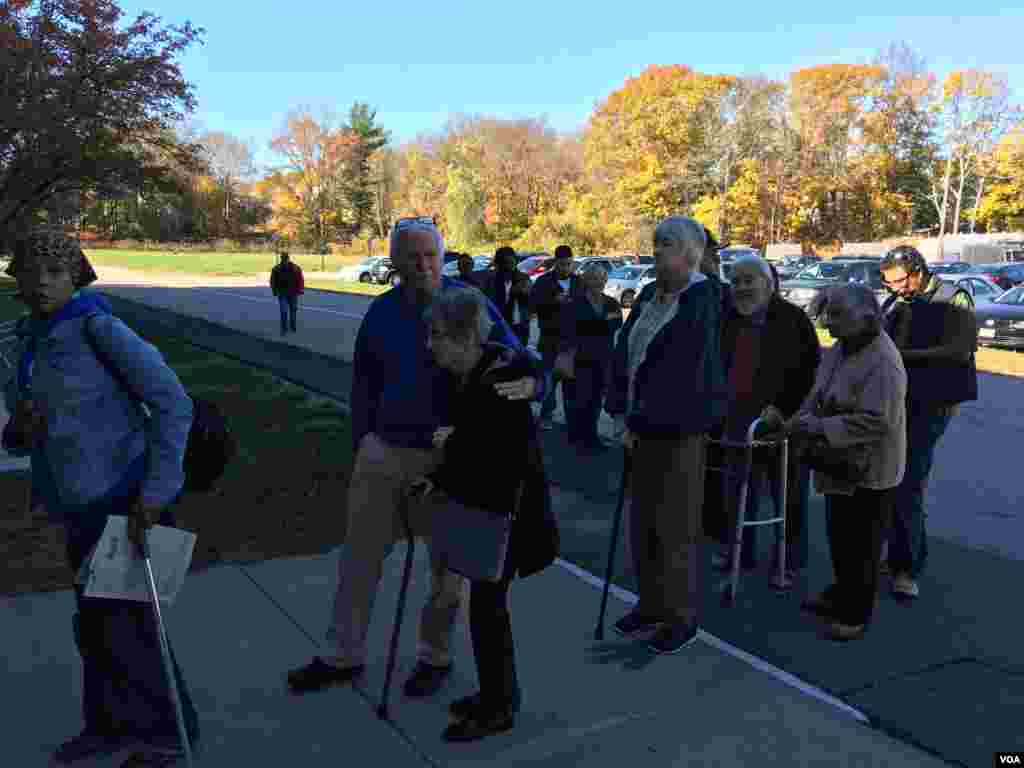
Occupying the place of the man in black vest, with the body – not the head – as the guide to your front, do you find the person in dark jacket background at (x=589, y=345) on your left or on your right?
on your right

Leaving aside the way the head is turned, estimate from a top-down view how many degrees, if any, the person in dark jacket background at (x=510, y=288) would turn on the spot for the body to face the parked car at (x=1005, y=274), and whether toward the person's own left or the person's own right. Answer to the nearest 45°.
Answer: approximately 135° to the person's own left

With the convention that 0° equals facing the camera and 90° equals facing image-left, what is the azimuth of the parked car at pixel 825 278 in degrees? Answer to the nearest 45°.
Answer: approximately 45°

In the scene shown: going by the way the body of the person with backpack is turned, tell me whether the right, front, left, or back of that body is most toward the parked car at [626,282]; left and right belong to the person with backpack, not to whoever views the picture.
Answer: back

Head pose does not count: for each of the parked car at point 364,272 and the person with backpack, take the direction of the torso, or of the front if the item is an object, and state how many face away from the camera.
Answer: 0

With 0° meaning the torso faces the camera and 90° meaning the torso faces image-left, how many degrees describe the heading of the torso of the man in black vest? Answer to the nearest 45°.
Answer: approximately 45°

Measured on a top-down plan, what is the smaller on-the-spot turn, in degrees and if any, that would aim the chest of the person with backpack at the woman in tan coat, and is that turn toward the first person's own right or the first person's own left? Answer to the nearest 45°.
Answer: approximately 135° to the first person's own left

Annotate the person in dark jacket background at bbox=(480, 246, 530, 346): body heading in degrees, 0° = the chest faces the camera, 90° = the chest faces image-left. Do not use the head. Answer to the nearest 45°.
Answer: approximately 0°

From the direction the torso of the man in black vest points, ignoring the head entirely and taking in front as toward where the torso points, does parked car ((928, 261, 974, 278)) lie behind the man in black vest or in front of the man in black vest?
behind

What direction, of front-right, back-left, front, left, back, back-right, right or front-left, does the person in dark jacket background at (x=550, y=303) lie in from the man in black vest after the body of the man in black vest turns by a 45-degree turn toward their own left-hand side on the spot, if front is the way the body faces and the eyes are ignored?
back-right

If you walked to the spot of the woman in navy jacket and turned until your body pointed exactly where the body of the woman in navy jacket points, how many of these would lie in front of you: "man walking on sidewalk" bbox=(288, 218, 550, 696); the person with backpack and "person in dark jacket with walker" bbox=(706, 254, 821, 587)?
2

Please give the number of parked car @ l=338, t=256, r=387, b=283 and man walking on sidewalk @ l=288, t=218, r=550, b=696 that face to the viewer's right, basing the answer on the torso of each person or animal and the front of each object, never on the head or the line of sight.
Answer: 0

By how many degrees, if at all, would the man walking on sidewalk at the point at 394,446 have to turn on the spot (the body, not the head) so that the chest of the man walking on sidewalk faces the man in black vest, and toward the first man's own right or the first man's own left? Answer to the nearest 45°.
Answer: approximately 135° to the first man's own left

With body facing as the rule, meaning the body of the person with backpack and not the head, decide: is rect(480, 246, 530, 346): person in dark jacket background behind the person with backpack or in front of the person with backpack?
behind

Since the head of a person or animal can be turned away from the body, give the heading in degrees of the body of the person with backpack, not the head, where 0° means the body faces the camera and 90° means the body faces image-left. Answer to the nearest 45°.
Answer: approximately 45°

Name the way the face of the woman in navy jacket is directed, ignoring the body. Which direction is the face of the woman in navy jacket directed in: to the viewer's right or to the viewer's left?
to the viewer's left
